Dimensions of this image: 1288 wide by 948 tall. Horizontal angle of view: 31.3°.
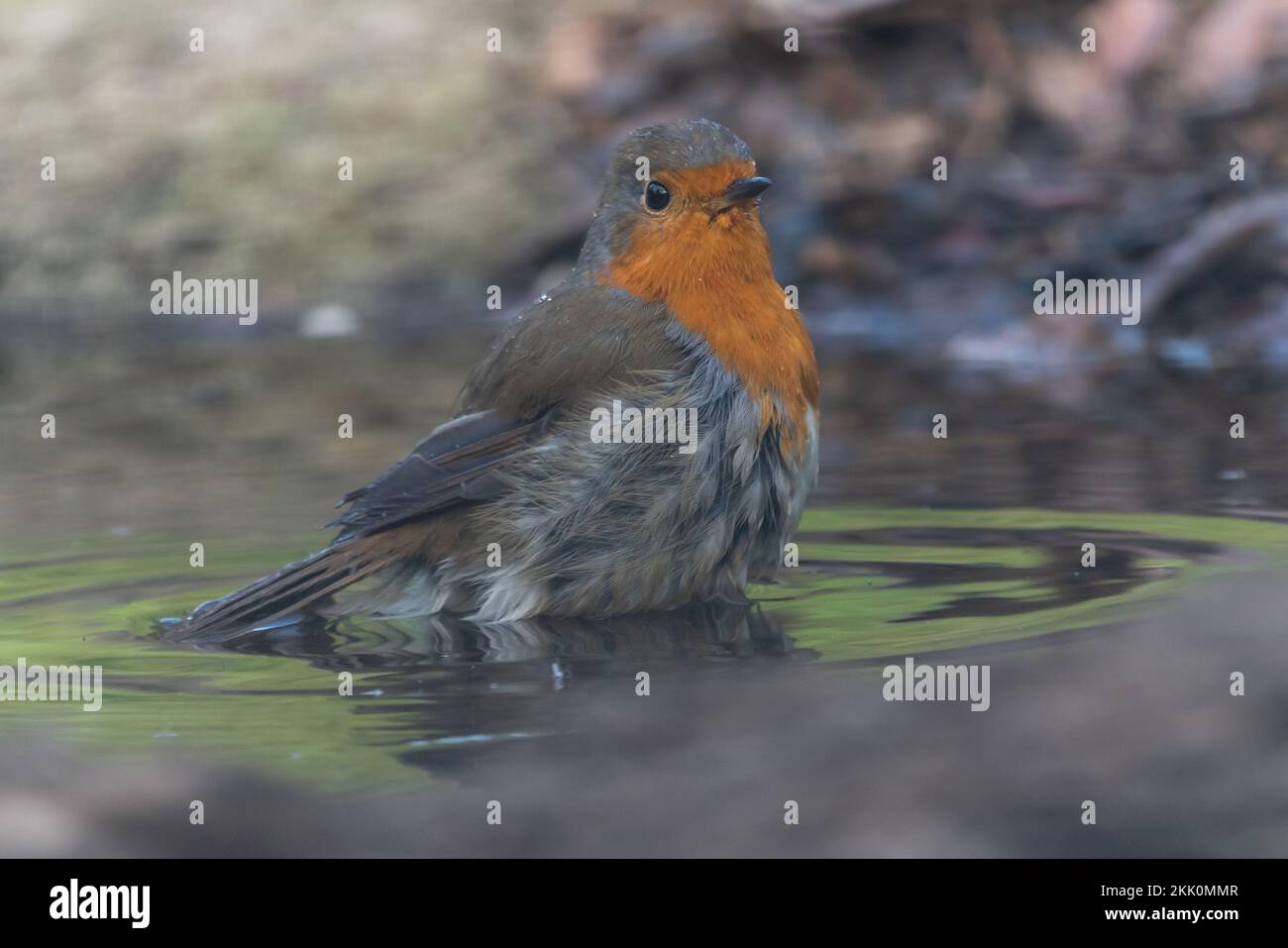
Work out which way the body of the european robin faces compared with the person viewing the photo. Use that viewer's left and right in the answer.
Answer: facing to the right of the viewer
